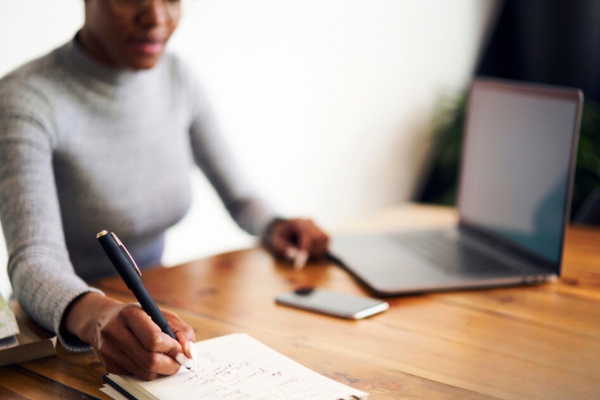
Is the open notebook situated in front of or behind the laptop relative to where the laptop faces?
in front

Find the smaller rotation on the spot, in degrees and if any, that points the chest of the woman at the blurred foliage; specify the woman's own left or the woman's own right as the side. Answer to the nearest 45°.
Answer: approximately 90° to the woman's own left

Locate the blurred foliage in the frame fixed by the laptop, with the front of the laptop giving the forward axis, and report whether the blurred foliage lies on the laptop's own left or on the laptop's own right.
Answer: on the laptop's own right

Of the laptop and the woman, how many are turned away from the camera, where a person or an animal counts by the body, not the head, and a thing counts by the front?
0

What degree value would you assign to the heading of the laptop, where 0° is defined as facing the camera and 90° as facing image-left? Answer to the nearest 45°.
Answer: approximately 45°

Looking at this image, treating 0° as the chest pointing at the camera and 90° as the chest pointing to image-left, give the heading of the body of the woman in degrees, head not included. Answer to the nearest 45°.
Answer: approximately 315°
